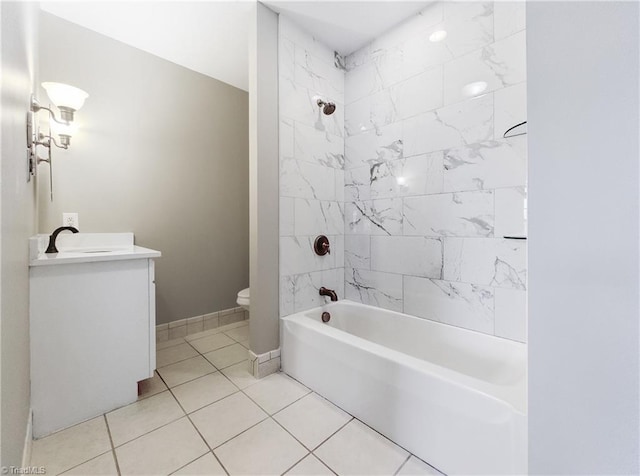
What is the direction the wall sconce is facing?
to the viewer's right

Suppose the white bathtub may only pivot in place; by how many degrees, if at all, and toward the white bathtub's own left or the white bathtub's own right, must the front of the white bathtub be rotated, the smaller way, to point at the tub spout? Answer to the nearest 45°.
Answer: approximately 90° to the white bathtub's own right

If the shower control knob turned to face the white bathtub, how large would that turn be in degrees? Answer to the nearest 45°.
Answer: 0° — it already faces it

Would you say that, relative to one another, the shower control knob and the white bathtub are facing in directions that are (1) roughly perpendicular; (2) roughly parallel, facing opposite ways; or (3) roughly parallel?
roughly perpendicular

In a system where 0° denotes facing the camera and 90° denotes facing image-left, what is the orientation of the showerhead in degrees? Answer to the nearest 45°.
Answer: approximately 315°

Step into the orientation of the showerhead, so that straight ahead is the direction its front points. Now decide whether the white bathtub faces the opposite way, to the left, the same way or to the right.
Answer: to the right

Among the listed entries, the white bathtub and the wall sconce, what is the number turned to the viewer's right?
1
